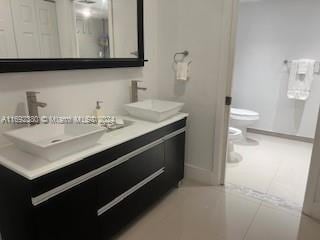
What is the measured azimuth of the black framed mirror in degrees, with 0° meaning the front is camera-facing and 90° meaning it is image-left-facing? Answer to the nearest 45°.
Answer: approximately 315°

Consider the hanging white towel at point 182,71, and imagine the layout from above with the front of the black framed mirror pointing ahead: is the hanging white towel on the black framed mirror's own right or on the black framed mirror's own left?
on the black framed mirror's own left

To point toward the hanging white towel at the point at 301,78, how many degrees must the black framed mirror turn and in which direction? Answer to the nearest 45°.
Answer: approximately 45° to its left
